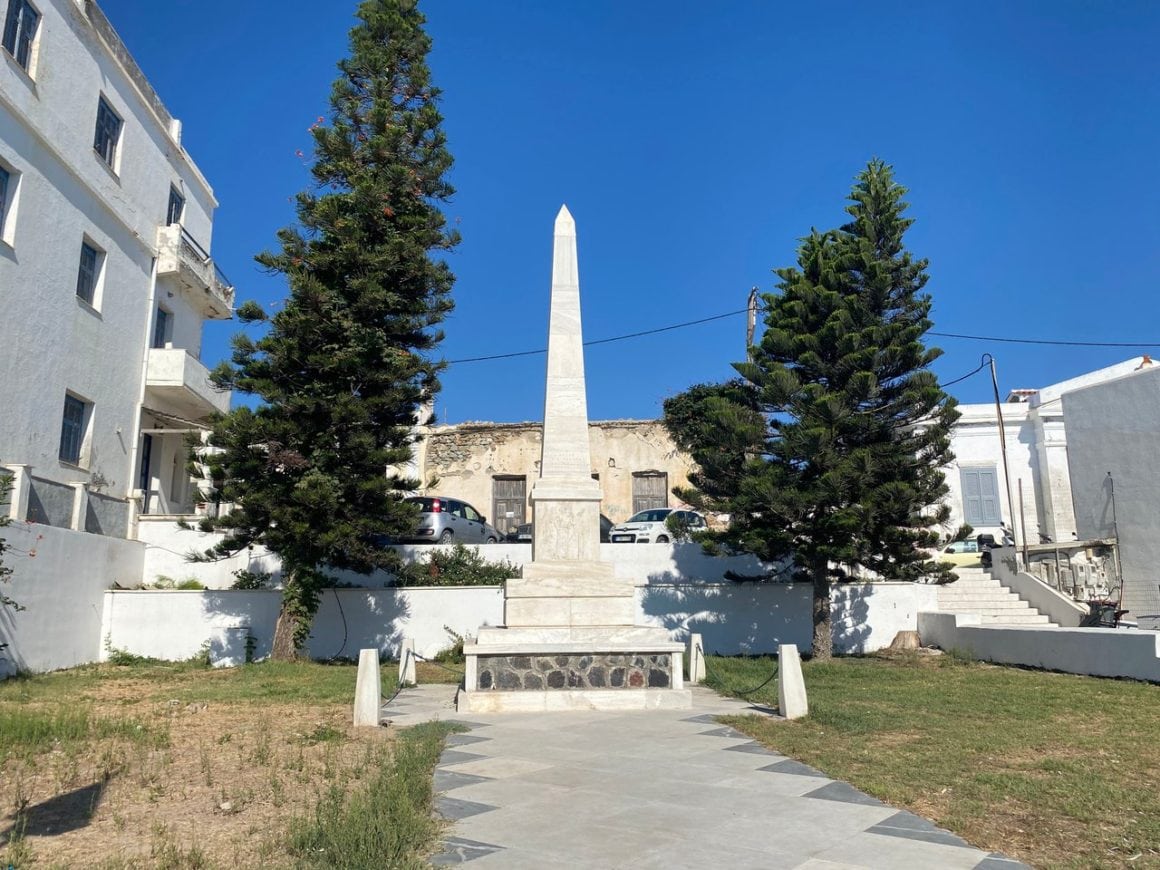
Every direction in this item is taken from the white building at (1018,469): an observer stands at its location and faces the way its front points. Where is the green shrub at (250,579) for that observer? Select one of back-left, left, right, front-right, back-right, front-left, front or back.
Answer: front-right

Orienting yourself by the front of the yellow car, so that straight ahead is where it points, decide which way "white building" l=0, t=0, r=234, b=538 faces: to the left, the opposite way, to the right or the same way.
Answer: the opposite way

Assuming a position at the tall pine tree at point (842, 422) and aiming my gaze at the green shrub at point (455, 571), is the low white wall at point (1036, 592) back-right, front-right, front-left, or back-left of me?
back-right

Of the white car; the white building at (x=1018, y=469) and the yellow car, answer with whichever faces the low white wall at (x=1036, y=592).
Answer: the white building

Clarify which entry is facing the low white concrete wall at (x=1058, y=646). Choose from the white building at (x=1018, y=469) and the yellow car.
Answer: the white building

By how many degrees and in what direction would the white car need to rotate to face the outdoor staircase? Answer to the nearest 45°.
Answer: approximately 135° to its left

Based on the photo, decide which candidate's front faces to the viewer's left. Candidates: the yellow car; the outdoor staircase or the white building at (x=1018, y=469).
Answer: the yellow car

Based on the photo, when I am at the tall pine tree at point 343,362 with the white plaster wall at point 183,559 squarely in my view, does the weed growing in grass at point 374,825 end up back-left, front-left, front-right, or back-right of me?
back-left

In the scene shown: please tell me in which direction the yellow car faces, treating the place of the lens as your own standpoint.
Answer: facing to the left of the viewer

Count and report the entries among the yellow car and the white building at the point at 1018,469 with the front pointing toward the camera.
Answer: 1

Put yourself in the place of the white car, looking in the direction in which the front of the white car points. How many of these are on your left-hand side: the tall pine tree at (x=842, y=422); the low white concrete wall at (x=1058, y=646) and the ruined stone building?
2

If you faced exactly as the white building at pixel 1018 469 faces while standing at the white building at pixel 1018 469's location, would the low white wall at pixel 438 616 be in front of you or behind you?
in front

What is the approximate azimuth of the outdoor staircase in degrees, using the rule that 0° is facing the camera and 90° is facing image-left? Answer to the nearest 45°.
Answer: approximately 0°

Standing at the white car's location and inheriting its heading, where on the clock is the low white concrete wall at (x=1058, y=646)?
The low white concrete wall is roughly at 9 o'clock from the white car.

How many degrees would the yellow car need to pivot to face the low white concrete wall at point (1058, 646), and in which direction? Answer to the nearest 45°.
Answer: approximately 90° to its left
